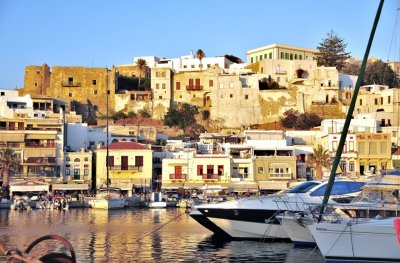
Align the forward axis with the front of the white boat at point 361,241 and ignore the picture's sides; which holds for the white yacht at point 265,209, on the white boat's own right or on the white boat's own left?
on the white boat's own right

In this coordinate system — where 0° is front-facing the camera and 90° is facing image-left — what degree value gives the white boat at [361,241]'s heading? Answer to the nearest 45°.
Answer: approximately 90°
